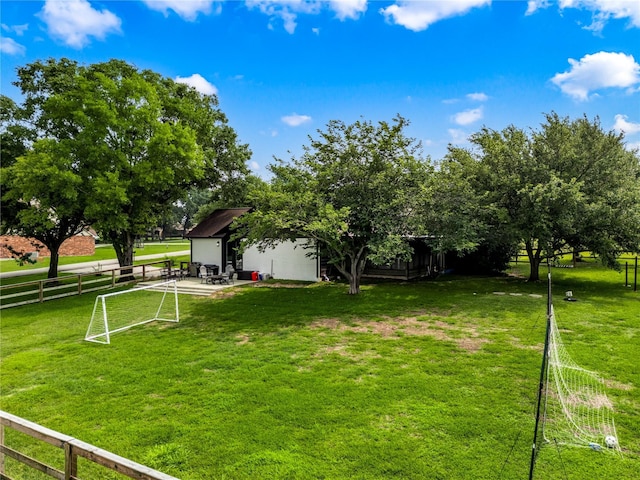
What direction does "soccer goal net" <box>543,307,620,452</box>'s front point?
to the viewer's left

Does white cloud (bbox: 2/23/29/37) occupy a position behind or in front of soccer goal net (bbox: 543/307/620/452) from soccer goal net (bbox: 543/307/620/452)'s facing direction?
in front

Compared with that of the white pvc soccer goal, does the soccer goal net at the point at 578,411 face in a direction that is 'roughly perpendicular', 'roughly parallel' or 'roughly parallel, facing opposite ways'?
roughly parallel, facing opposite ways

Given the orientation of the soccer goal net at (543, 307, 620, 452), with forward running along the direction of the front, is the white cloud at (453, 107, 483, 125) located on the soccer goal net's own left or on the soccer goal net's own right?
on the soccer goal net's own right

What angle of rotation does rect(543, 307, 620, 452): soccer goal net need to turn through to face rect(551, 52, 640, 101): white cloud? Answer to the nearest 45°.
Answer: approximately 90° to its right

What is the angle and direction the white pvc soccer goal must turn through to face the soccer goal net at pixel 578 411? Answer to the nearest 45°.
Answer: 0° — it already faces it

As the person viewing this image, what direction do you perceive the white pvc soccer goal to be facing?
facing the viewer and to the right of the viewer
